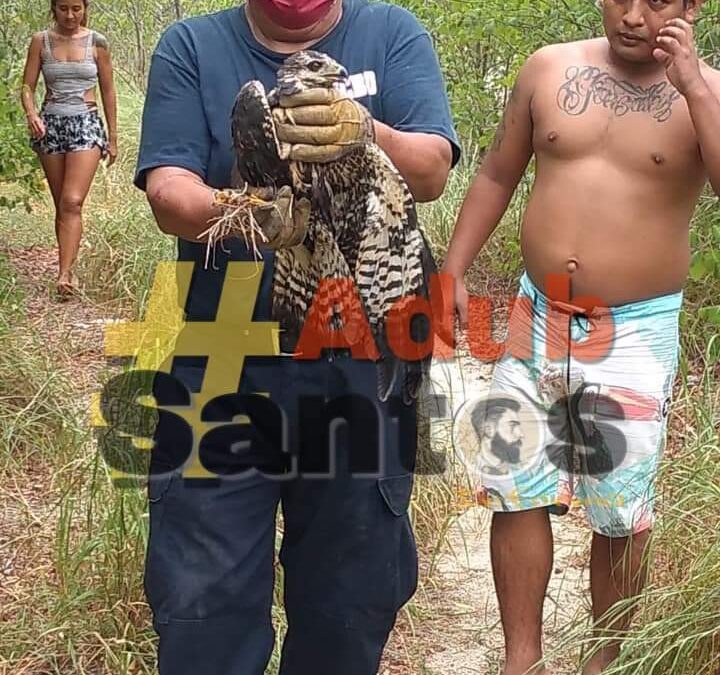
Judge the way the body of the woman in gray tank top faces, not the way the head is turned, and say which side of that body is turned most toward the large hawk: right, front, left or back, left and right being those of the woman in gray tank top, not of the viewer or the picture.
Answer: front

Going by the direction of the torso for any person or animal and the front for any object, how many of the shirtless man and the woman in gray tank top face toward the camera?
2

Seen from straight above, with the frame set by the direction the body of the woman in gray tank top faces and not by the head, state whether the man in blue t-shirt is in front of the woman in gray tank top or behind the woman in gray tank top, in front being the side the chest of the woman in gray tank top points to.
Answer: in front

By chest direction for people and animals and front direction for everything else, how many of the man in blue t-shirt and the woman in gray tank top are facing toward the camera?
2

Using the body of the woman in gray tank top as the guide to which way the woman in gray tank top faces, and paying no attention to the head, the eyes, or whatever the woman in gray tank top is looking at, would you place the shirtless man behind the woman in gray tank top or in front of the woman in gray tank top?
in front

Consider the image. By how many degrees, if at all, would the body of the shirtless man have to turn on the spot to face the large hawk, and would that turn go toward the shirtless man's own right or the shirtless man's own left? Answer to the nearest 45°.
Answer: approximately 45° to the shirtless man's own right

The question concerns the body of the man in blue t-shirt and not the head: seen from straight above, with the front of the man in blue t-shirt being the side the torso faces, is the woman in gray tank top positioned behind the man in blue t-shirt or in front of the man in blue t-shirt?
behind
